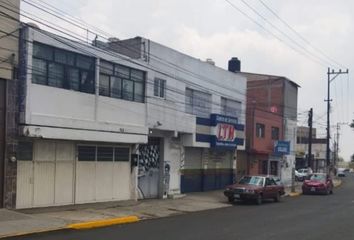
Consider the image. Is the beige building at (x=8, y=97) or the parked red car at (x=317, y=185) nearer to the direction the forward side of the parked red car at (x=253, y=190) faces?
the beige building

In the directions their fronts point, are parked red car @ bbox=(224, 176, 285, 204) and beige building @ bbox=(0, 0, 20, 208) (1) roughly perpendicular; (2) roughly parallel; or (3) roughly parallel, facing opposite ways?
roughly perpendicular

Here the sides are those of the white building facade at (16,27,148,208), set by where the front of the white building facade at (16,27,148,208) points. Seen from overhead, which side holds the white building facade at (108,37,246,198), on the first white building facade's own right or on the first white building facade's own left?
on the first white building facade's own left

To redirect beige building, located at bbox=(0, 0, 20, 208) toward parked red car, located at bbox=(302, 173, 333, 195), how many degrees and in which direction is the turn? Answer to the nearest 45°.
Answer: approximately 90° to its left

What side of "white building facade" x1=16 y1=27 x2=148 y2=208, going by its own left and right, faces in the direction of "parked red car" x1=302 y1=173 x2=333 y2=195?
left

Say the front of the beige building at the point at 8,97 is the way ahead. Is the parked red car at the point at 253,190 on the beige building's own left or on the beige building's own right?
on the beige building's own left

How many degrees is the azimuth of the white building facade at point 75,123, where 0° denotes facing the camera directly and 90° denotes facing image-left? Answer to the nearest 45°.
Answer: approximately 315°

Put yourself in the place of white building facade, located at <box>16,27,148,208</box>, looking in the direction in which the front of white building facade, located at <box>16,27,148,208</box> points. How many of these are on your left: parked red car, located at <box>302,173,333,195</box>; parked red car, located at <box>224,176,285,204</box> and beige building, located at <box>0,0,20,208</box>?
2

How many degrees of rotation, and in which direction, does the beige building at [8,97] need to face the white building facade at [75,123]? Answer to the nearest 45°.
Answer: approximately 90° to its left

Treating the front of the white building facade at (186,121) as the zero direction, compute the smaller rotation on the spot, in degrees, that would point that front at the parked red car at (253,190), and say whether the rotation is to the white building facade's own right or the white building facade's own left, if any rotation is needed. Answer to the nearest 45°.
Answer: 0° — it already faces it

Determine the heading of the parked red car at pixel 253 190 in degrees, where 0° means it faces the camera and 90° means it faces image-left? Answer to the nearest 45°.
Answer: approximately 45°

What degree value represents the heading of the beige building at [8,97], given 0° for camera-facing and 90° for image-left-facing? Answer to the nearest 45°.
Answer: approximately 315°

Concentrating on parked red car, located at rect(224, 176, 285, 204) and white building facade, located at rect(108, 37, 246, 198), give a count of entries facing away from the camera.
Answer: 0
